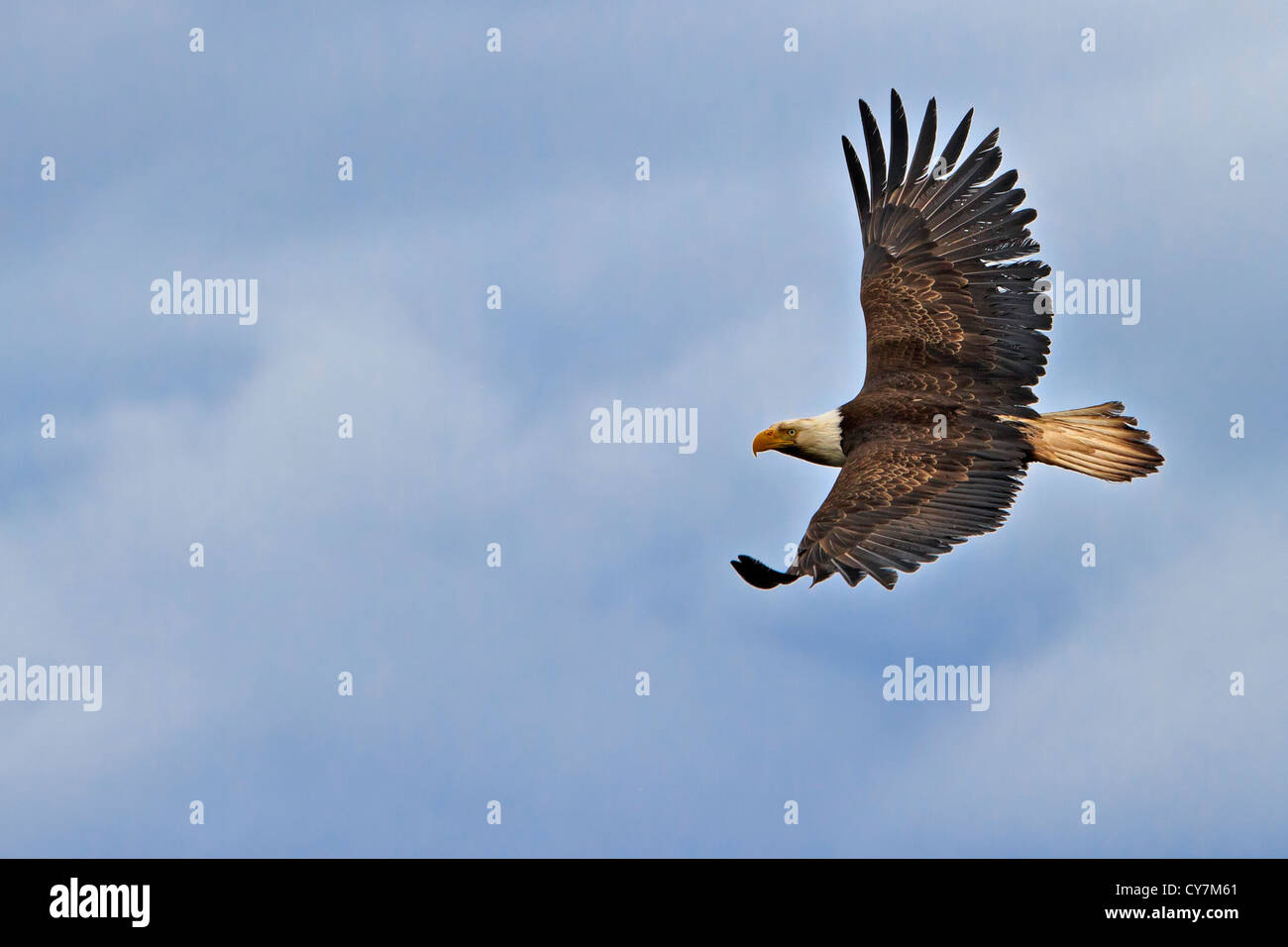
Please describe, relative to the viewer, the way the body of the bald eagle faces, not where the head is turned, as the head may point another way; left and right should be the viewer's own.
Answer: facing to the left of the viewer
